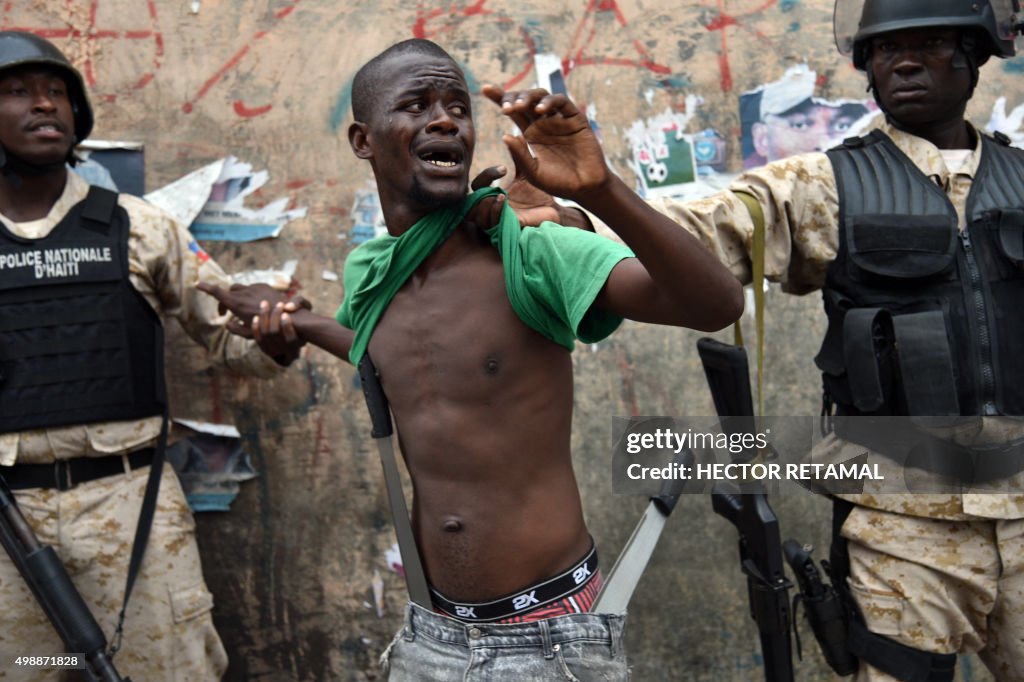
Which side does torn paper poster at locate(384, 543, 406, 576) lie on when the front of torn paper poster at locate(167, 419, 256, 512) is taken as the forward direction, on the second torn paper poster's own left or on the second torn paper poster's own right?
on the second torn paper poster's own left

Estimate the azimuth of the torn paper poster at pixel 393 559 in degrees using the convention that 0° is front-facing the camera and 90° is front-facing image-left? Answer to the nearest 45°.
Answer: approximately 0°

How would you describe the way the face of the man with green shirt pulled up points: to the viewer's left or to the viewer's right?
to the viewer's right

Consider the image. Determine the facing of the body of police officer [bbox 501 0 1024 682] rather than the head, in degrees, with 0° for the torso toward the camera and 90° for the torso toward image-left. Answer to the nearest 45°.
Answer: approximately 0°
